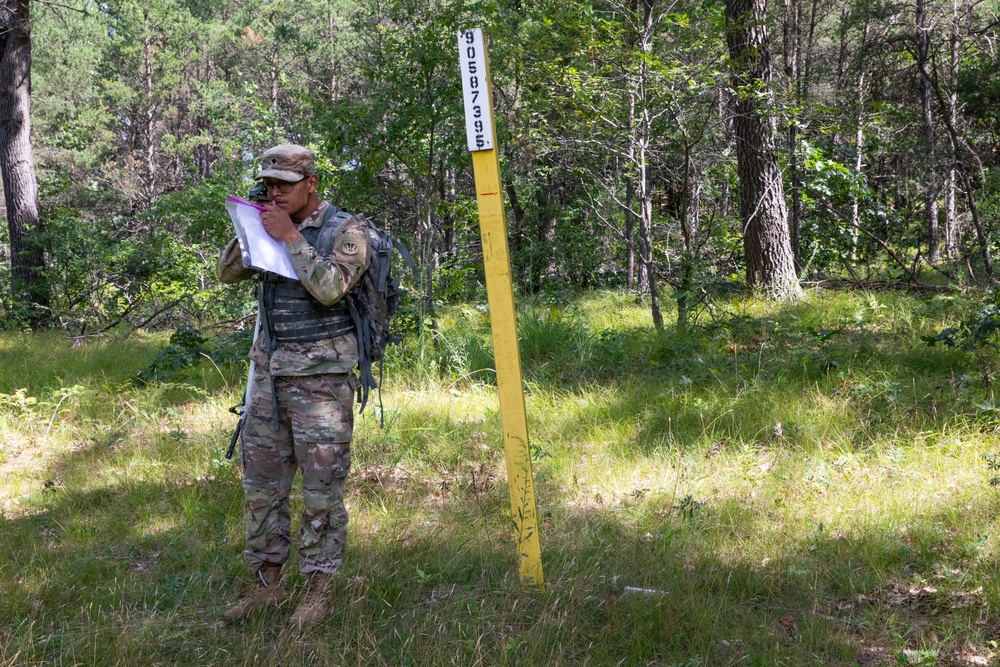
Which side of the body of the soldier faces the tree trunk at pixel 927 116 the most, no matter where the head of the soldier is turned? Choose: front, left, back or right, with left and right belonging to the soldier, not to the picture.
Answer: back

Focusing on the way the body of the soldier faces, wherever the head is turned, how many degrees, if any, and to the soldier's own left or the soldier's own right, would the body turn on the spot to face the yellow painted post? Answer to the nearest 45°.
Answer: approximately 90° to the soldier's own left

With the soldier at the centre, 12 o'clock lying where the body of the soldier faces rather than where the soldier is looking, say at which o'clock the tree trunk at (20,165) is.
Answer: The tree trunk is roughly at 4 o'clock from the soldier.

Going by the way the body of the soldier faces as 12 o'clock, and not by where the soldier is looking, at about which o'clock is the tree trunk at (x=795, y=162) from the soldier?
The tree trunk is roughly at 6 o'clock from the soldier.

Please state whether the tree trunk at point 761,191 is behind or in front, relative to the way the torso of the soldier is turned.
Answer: behind

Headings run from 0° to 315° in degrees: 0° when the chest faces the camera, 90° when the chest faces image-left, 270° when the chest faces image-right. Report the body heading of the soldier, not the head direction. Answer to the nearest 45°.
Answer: approximately 45°
